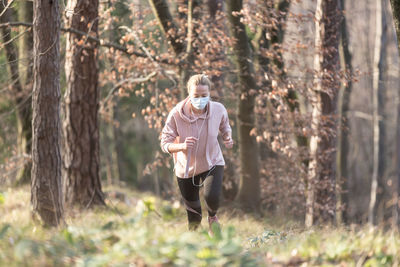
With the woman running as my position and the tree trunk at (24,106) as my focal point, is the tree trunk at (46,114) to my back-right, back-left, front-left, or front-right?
front-left

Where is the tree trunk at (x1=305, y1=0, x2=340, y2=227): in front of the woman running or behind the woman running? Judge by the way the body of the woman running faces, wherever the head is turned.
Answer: behind

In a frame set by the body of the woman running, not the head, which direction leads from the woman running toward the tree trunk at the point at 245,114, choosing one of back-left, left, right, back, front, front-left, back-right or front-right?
back

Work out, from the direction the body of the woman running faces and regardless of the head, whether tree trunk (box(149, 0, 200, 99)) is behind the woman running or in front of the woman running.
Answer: behind

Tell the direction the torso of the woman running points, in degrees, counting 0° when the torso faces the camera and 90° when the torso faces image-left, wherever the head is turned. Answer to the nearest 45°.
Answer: approximately 0°

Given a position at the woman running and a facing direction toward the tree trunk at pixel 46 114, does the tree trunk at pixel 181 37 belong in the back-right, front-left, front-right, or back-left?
front-right

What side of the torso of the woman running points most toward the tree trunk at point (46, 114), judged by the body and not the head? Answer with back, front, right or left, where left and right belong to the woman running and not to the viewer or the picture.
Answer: right

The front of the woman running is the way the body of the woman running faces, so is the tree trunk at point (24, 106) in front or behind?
behind

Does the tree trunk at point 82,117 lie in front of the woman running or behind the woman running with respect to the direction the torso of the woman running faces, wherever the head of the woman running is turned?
behind
